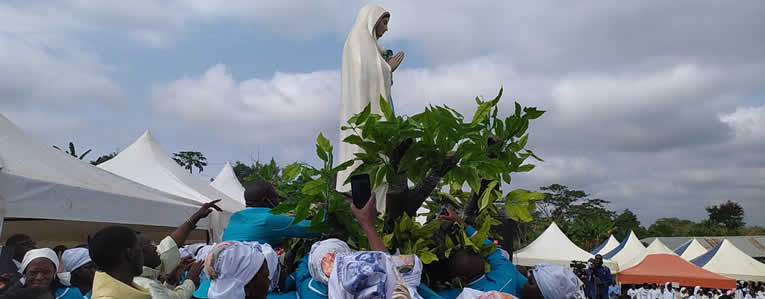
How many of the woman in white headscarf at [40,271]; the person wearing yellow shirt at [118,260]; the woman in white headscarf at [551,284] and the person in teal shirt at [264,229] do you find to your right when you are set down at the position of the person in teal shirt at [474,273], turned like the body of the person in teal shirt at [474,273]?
1

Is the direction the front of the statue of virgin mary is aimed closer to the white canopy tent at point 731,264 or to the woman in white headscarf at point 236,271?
the white canopy tent

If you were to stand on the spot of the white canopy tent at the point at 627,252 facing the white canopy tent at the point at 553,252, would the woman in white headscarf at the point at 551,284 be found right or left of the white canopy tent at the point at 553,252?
left

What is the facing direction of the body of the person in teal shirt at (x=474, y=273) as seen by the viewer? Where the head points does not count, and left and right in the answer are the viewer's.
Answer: facing away from the viewer and to the left of the viewer

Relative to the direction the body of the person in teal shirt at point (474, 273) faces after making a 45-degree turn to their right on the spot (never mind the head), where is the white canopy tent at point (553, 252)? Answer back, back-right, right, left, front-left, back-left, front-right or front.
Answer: front

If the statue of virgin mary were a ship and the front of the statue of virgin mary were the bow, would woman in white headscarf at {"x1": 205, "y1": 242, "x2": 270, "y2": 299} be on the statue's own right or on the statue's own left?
on the statue's own right

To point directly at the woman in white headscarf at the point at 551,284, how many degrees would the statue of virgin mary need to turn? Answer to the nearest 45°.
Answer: approximately 45° to its right

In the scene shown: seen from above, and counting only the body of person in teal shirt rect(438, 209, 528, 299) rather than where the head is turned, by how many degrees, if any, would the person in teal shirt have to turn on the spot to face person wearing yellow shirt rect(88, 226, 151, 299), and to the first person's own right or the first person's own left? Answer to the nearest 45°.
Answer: approximately 90° to the first person's own left

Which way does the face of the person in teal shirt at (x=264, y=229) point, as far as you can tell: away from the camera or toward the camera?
away from the camera

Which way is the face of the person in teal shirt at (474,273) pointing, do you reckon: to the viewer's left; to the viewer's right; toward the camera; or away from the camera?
away from the camera

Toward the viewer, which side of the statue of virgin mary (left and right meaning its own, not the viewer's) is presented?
right
